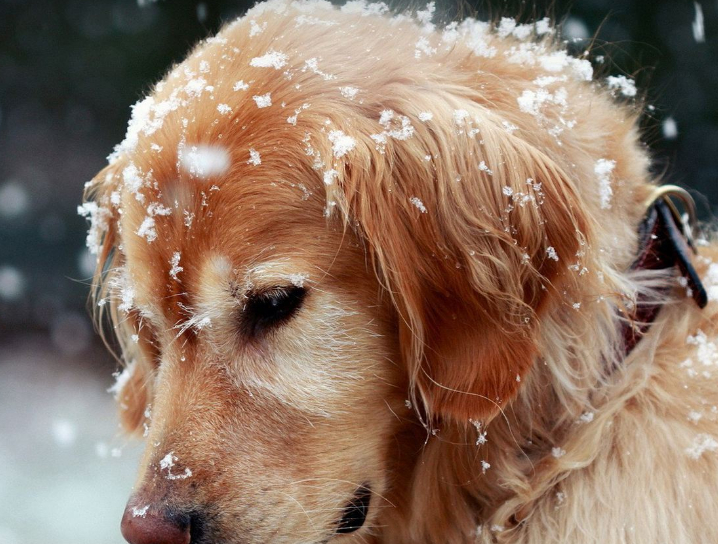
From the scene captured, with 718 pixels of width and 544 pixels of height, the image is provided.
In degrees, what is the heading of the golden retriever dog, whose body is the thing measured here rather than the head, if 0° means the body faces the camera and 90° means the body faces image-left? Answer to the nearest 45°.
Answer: approximately 45°

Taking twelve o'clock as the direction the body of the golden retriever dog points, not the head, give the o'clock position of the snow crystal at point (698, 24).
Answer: The snow crystal is roughly at 5 o'clock from the golden retriever dog.
